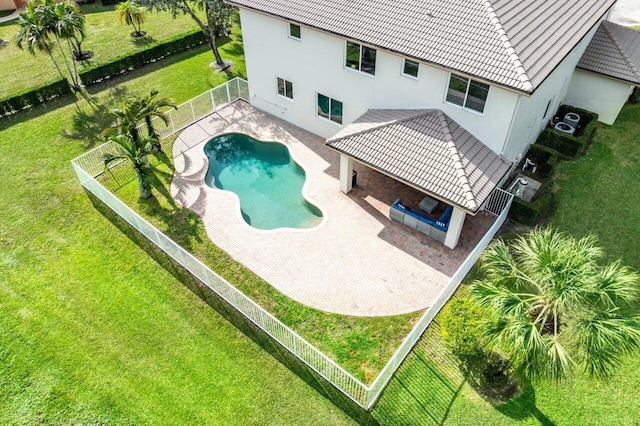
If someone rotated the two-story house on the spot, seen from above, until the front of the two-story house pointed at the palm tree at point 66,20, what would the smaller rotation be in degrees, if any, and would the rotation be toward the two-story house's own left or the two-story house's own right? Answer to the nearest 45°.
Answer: approximately 135° to the two-story house's own left

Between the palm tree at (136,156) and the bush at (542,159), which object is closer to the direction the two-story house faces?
the bush

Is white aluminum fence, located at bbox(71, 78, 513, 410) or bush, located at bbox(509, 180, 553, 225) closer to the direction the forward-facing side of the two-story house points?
the bush

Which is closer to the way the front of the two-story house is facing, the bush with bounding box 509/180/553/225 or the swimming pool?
the bush

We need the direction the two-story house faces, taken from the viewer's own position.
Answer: facing away from the viewer and to the right of the viewer

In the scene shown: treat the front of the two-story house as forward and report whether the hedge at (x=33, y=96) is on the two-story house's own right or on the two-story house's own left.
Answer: on the two-story house's own left

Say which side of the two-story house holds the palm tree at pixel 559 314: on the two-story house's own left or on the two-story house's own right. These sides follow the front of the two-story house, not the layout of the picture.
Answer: on the two-story house's own right

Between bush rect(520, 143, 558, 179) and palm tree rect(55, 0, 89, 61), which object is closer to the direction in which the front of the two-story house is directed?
the bush
